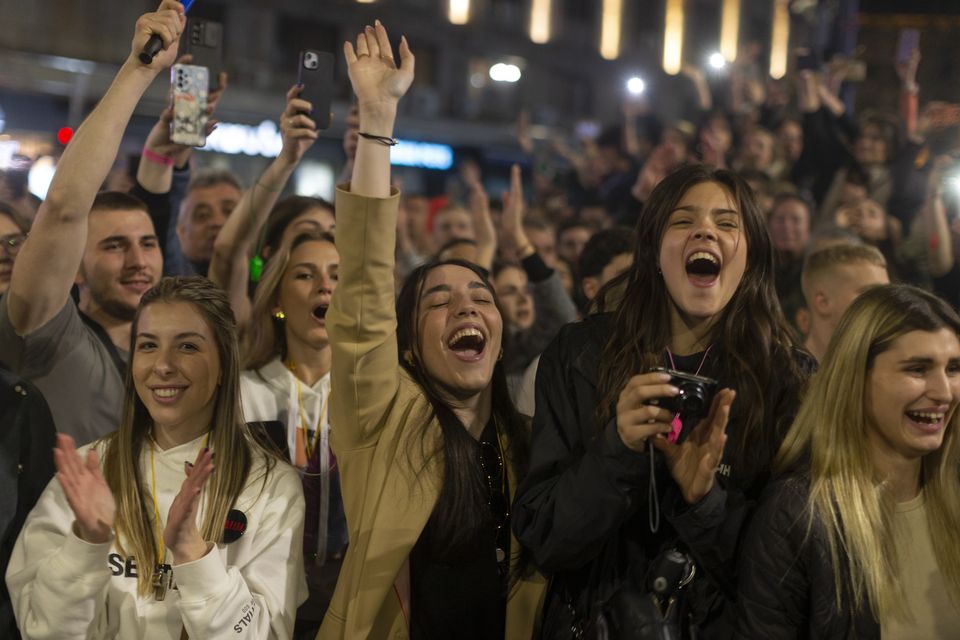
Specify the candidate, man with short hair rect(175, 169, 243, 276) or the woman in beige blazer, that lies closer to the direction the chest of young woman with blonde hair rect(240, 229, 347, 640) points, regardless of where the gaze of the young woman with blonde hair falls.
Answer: the woman in beige blazer

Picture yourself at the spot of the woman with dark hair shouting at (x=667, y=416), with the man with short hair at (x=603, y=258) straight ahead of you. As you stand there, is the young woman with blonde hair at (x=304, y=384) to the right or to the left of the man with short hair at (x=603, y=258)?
left

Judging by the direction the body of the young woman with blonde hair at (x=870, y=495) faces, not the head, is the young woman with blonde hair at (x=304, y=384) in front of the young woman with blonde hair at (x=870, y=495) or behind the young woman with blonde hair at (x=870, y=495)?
behind

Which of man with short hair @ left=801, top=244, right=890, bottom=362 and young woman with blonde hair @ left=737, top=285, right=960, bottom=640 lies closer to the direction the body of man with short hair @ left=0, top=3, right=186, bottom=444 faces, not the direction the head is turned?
the young woman with blonde hair

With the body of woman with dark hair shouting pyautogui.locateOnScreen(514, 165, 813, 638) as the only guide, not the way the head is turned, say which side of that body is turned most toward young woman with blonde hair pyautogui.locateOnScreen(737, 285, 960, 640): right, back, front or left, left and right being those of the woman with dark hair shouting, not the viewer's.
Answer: left

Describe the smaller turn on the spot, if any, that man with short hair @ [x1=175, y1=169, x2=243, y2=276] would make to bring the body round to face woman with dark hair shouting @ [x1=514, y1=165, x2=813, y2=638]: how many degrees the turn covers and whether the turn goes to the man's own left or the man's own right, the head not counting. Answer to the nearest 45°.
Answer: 0° — they already face them

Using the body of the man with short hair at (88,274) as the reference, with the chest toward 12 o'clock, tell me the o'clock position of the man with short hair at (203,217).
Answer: the man with short hair at (203,217) is roughly at 8 o'clock from the man with short hair at (88,274).

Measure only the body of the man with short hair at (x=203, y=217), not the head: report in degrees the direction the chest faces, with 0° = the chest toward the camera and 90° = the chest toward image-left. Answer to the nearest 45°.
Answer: approximately 315°

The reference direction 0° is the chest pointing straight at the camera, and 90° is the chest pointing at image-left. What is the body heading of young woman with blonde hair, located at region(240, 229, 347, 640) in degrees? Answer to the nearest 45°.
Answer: approximately 315°

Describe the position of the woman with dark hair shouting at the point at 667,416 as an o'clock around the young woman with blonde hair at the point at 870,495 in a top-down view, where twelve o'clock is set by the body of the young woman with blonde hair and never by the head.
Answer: The woman with dark hair shouting is roughly at 4 o'clock from the young woman with blonde hair.

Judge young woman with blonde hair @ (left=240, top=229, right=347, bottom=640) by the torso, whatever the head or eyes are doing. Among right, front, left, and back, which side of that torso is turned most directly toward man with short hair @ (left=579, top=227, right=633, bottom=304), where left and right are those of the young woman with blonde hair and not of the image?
left

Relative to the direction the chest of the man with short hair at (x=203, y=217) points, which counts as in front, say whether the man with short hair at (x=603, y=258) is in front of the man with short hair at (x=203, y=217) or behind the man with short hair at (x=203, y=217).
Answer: in front

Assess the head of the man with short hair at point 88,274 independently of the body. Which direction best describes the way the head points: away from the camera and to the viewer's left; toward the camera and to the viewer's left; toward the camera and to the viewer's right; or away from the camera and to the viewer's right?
toward the camera and to the viewer's right
